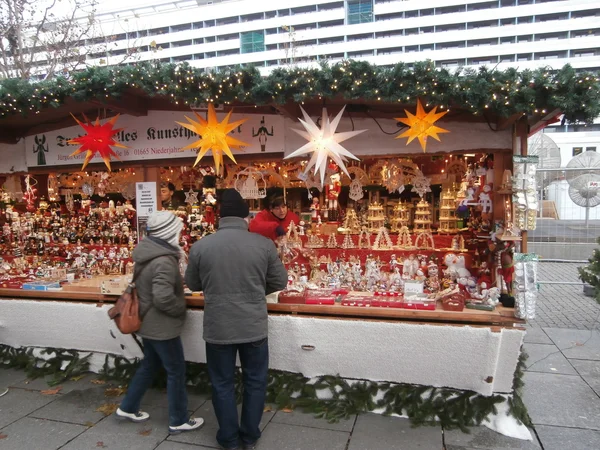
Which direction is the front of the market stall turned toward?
toward the camera

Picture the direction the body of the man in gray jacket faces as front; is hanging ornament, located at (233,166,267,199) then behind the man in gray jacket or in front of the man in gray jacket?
in front

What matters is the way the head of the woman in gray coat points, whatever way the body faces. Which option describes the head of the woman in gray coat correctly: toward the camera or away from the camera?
away from the camera

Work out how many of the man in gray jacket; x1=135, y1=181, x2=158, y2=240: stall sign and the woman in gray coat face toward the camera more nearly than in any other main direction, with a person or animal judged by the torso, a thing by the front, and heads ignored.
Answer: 1

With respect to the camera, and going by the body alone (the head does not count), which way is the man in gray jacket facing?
away from the camera

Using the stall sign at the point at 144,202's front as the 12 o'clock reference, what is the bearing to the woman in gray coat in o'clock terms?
The woman in gray coat is roughly at 12 o'clock from the stall sign.

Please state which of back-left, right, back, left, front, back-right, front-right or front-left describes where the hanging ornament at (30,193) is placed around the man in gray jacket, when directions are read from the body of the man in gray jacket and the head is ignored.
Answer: front-left

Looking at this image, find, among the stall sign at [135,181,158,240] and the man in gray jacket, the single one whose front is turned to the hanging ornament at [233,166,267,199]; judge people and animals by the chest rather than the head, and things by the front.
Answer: the man in gray jacket

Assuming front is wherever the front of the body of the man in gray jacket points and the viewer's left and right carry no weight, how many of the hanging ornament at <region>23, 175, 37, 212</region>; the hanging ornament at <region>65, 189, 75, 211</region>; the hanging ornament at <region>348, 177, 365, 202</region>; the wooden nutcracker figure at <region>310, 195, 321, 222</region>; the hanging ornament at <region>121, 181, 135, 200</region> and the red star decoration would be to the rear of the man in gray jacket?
0

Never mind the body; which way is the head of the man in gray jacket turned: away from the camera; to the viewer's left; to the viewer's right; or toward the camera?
away from the camera
